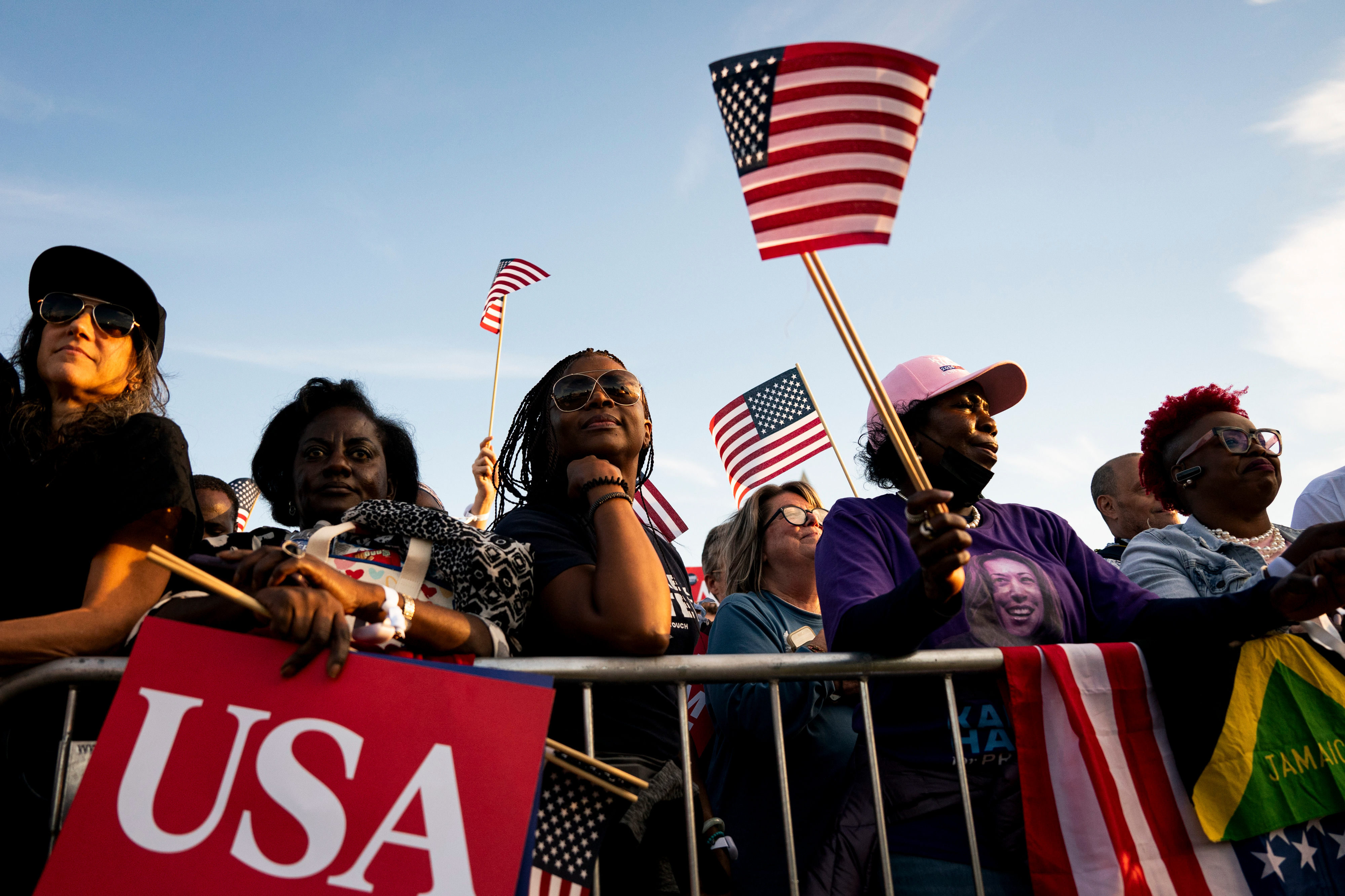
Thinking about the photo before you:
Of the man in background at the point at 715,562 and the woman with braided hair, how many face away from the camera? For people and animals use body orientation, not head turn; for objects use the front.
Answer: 0

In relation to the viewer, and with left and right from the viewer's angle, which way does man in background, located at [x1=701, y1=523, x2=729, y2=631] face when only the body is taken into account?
facing the viewer and to the right of the viewer

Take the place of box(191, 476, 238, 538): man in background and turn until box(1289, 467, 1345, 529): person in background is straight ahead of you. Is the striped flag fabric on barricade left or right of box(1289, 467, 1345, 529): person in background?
right

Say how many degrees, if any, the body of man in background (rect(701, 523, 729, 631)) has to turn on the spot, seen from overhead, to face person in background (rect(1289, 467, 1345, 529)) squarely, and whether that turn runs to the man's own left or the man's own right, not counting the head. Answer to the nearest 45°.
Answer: approximately 45° to the man's own left

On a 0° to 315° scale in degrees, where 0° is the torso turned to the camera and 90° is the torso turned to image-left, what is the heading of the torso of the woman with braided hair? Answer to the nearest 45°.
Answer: approximately 315°

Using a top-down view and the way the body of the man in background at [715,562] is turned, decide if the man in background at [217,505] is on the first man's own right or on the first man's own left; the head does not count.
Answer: on the first man's own right

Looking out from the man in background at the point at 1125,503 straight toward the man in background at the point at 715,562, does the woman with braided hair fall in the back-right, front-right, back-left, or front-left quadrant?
front-left

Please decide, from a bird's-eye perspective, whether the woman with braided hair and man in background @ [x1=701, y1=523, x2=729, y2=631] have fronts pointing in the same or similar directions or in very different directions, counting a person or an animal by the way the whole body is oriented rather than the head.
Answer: same or similar directions

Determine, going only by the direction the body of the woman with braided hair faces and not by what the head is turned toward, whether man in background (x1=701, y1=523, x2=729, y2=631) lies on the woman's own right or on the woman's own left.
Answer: on the woman's own left

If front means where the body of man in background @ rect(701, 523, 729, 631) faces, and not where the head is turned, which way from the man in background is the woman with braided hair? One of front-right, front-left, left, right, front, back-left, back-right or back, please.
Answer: front-right

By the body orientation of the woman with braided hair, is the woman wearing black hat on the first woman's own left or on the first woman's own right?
on the first woman's own right

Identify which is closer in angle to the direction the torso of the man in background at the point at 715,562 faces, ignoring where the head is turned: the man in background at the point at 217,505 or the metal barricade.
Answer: the metal barricade
